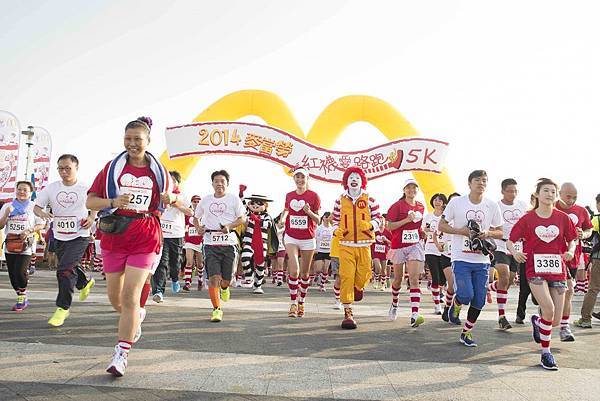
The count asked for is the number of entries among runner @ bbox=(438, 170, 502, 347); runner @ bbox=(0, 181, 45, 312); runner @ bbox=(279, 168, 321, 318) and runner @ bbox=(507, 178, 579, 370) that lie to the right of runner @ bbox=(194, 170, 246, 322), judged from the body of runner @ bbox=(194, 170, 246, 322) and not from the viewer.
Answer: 1

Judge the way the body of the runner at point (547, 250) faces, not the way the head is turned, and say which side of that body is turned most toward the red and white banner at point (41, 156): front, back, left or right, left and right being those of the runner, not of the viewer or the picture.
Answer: right

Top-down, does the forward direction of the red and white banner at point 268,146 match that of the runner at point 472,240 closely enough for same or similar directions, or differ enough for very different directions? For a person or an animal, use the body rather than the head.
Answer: same or similar directions

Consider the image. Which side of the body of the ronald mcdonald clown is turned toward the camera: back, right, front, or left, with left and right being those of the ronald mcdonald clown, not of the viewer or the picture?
front

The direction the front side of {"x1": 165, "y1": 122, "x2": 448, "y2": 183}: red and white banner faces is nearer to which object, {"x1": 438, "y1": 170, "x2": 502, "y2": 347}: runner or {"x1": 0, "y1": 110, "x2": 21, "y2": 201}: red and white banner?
the runner

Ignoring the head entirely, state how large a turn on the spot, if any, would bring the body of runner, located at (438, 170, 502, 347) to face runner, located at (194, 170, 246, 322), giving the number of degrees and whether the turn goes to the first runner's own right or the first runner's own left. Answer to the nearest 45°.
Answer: approximately 90° to the first runner's own right

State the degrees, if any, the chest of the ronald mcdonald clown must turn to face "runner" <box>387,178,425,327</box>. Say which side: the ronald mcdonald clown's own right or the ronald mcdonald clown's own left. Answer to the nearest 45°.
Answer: approximately 135° to the ronald mcdonald clown's own left

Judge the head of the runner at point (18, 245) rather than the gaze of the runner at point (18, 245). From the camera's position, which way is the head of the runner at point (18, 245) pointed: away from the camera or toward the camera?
toward the camera

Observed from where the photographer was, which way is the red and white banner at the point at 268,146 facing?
facing the viewer

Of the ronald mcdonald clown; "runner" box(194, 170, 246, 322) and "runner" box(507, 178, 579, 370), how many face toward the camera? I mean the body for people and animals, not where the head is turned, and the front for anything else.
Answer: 3

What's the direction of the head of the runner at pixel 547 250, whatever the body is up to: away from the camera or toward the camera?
toward the camera

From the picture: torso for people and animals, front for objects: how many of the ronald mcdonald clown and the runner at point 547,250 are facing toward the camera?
2

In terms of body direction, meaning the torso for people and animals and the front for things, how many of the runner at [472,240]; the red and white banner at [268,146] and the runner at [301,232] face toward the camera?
3

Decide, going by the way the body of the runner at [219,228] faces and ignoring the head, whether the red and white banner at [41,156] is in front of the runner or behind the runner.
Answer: behind

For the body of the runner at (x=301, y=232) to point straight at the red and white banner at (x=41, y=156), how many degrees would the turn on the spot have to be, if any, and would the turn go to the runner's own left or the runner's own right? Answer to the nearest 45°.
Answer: approximately 135° to the runner's own right

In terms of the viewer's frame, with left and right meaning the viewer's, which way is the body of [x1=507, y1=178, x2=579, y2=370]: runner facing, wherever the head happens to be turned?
facing the viewer
